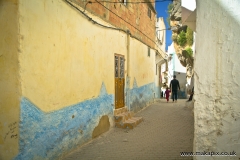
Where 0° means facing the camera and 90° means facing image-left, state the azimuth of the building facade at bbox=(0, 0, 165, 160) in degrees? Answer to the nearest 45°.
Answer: approximately 315°
